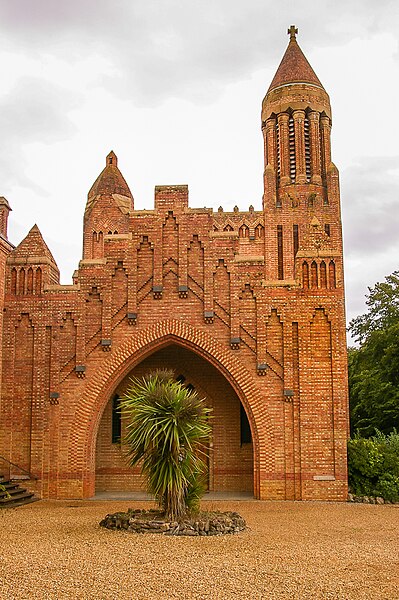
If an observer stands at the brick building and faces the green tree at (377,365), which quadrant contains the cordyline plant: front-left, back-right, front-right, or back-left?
back-right

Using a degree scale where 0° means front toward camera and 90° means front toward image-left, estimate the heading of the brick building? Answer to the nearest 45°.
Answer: approximately 0°

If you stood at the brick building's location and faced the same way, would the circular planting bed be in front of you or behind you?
in front

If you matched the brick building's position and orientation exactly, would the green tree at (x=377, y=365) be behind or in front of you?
behind

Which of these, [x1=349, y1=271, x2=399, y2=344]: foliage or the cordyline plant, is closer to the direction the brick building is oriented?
the cordyline plant

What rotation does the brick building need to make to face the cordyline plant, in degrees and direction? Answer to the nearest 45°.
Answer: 0° — it already faces it

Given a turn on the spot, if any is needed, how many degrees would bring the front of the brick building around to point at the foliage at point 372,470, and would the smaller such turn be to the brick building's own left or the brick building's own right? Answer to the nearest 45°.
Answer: approximately 90° to the brick building's own left
